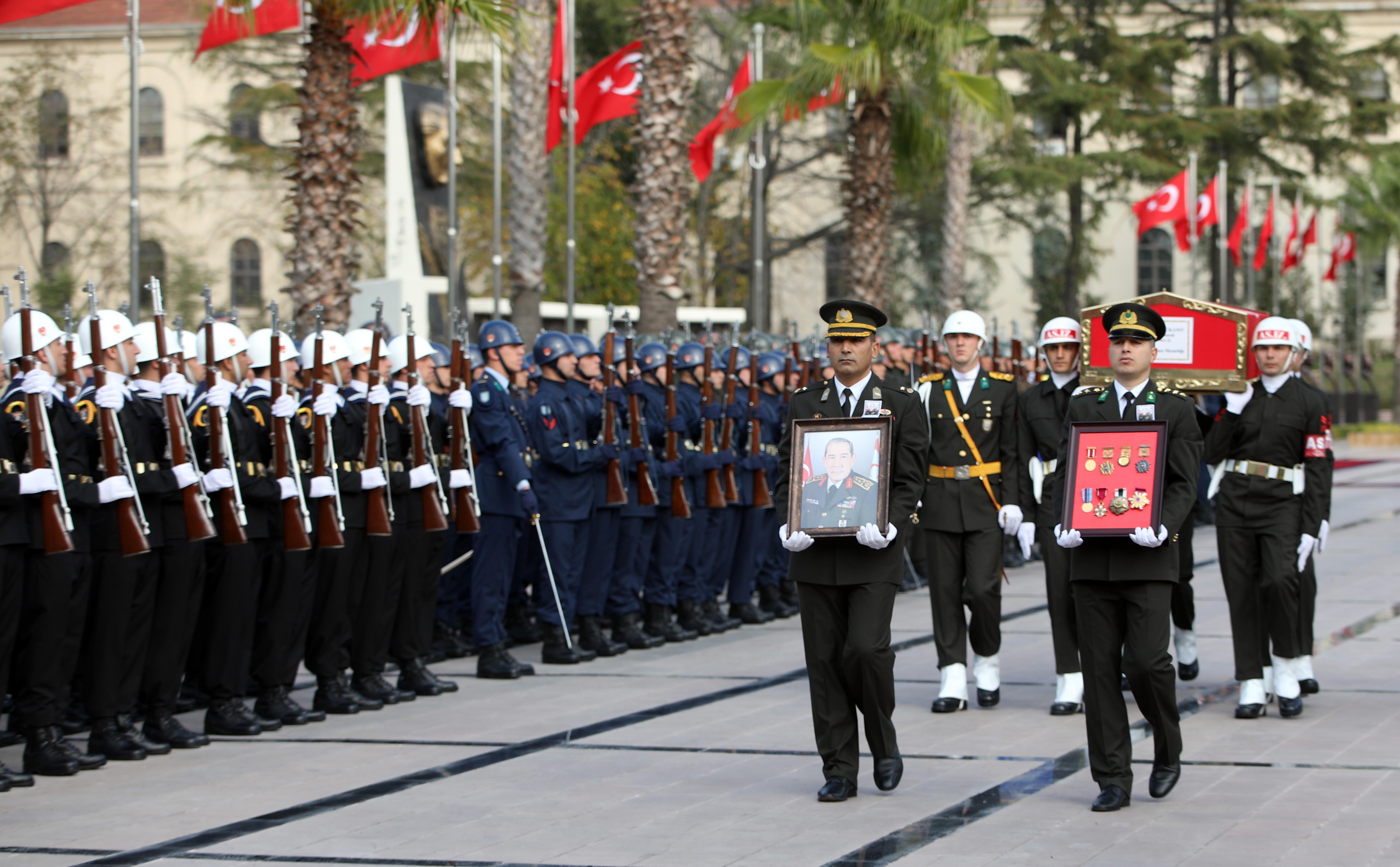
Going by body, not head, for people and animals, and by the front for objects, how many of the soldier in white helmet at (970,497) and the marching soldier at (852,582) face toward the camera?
2

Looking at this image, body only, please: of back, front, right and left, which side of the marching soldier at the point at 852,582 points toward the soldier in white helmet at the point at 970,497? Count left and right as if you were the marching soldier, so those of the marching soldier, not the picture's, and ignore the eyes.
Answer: back

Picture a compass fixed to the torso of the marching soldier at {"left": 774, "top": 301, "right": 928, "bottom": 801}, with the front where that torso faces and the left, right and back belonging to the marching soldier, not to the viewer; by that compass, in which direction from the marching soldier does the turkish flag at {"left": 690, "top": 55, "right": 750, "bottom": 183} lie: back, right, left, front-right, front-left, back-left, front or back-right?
back

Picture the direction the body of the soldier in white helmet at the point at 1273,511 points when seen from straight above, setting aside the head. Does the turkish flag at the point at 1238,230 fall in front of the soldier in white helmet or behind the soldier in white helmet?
behind

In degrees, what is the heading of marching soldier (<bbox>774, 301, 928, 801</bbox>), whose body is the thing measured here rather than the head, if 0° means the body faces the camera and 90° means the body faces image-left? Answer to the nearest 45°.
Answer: approximately 0°

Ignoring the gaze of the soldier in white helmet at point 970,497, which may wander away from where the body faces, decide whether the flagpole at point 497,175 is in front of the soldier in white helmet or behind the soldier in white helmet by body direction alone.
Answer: behind

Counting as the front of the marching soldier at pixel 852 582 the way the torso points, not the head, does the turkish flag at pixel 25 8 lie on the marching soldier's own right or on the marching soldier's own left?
on the marching soldier's own right
